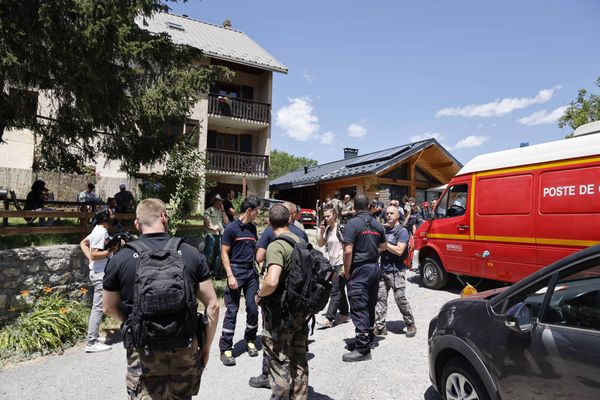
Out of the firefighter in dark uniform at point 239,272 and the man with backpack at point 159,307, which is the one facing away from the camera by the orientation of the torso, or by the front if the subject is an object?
the man with backpack

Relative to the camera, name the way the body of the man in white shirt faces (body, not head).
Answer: to the viewer's right

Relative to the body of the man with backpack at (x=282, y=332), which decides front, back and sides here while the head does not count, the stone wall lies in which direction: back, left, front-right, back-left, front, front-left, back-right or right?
front

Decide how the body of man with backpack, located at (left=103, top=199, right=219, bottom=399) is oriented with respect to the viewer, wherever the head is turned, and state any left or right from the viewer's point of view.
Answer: facing away from the viewer

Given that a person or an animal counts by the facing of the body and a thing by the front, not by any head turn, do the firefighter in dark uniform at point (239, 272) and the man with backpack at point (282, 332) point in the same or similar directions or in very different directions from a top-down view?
very different directions

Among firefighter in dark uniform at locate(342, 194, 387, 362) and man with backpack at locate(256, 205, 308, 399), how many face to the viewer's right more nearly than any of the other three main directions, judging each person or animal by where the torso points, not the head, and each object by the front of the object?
0

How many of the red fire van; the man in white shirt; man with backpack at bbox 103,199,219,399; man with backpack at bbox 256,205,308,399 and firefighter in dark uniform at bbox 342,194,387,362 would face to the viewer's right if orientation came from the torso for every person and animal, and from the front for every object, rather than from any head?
1

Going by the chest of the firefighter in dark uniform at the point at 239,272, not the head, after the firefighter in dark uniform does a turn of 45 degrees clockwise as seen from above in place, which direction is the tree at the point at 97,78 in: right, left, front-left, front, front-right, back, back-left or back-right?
back-right

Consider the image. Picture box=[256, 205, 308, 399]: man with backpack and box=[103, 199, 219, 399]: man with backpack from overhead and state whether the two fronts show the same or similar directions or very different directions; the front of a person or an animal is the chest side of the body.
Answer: same or similar directions

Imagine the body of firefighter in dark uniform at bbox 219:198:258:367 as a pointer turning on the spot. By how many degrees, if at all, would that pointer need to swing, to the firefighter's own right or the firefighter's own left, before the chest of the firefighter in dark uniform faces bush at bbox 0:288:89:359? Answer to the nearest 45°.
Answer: approximately 135° to the firefighter's own right

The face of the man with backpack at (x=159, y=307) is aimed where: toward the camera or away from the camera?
away from the camera

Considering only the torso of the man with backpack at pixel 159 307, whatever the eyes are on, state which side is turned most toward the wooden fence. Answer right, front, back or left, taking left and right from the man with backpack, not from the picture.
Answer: front
